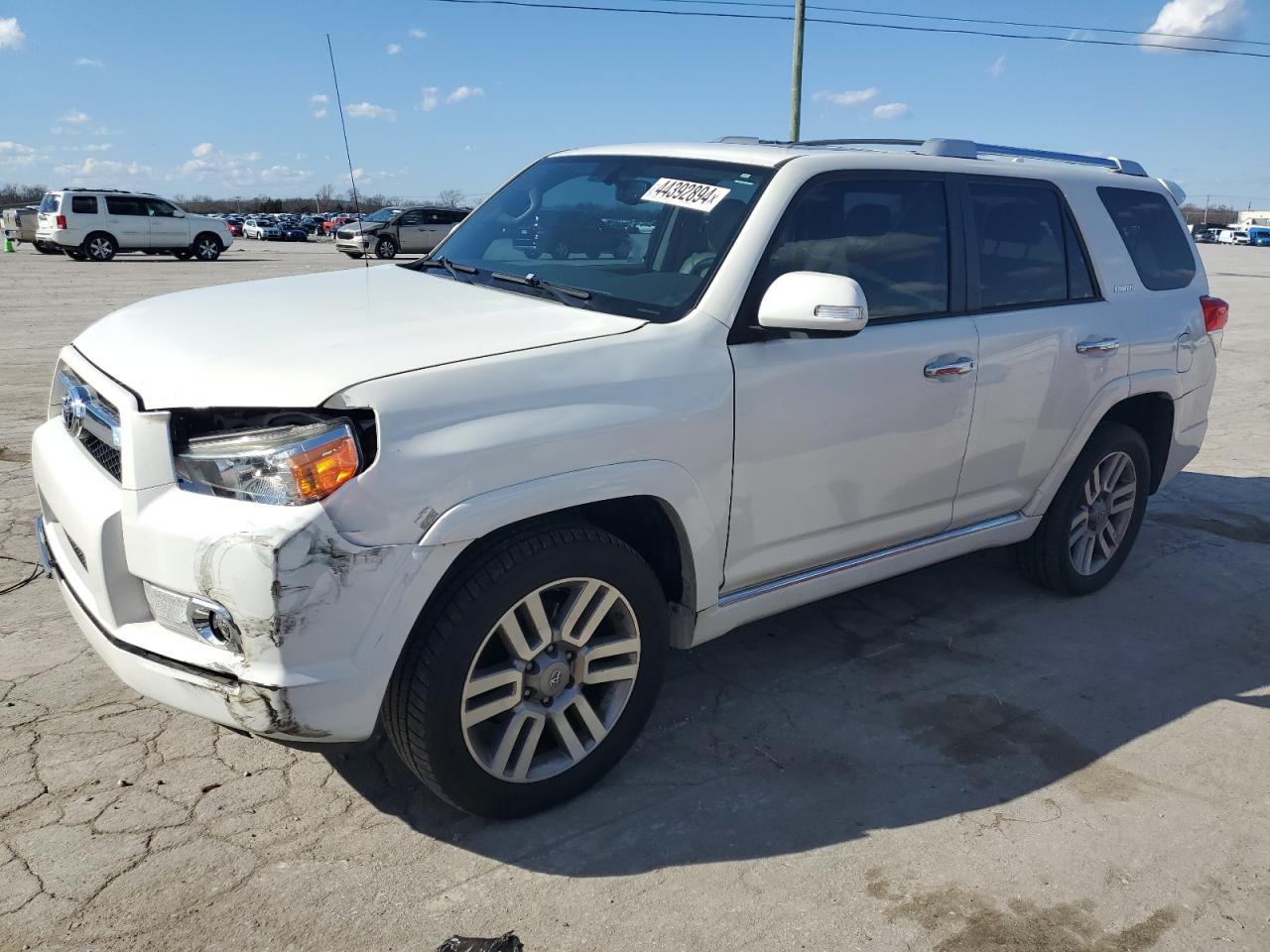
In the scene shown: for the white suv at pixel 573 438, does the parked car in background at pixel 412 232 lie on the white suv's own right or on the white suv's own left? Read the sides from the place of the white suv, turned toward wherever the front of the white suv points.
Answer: on the white suv's own right

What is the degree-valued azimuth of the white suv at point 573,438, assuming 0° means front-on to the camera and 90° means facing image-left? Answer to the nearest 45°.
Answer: approximately 45°

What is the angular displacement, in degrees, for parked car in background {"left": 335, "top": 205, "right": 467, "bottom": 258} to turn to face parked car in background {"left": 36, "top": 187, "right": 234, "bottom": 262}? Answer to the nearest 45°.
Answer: approximately 45° to its right

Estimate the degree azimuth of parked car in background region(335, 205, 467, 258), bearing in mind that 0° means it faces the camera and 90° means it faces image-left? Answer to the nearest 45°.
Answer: approximately 45°

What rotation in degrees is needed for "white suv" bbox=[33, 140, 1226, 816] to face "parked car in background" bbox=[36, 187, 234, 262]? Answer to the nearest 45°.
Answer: approximately 90° to its right

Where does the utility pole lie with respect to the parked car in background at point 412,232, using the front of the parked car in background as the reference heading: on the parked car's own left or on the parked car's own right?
on the parked car's own left

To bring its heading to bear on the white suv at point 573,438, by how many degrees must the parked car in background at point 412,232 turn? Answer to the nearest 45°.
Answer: approximately 45° to its left
